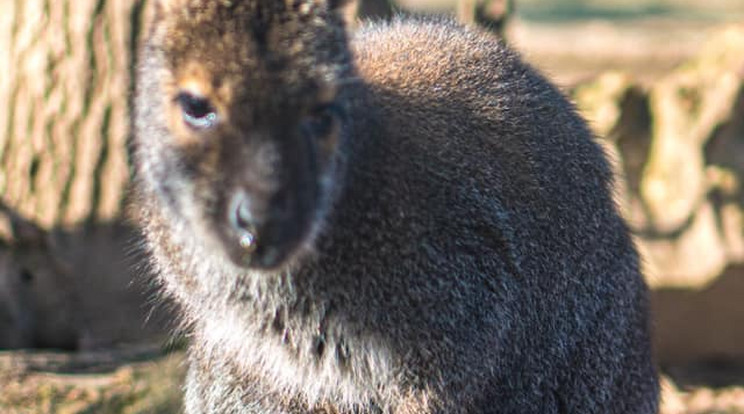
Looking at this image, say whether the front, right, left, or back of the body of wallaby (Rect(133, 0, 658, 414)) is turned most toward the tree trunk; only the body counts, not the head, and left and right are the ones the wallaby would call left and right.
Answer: right

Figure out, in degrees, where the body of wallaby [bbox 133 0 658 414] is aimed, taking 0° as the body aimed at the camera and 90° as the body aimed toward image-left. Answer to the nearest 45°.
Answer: approximately 45°
